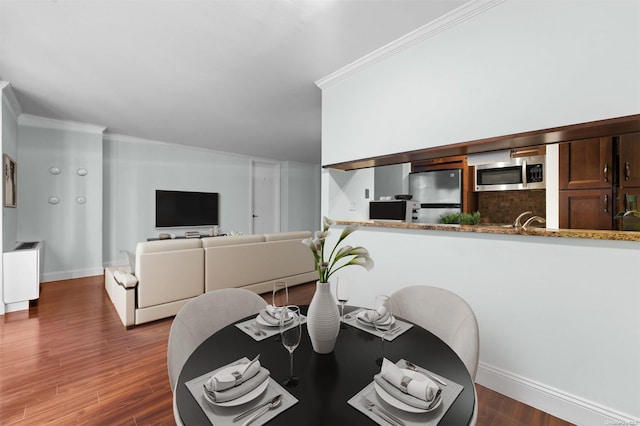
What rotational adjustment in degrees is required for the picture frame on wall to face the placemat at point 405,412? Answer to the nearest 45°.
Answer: approximately 90° to its right

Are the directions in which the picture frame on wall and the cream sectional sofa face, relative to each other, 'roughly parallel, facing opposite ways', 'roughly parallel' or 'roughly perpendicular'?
roughly perpendicular

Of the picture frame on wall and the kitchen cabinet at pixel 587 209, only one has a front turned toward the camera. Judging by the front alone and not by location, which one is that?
the kitchen cabinet

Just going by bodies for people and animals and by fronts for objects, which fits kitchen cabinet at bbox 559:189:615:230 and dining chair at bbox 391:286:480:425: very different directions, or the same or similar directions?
same or similar directions

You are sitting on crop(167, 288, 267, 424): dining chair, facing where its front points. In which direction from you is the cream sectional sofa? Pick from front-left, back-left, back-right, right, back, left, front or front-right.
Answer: back-left

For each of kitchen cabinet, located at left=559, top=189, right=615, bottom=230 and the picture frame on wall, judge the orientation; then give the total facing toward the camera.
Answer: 1

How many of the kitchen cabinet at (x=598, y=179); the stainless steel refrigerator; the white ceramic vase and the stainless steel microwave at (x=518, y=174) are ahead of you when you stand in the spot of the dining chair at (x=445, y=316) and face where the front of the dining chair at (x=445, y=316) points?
1

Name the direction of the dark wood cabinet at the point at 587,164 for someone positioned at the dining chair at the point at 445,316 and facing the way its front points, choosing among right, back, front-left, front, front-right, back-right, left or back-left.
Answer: back

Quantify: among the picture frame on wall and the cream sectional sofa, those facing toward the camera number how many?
0

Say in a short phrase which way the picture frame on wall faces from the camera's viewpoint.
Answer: facing to the right of the viewer

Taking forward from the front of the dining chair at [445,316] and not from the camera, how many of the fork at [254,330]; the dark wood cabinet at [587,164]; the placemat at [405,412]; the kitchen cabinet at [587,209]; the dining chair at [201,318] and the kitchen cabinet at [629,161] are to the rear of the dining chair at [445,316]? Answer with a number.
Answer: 3

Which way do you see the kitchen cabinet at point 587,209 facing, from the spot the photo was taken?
facing the viewer

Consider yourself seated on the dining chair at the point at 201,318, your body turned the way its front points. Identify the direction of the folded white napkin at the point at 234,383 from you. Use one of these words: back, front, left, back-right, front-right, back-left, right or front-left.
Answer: front-right

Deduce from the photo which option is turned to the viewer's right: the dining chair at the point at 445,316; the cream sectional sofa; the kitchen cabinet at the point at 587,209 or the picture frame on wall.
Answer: the picture frame on wall

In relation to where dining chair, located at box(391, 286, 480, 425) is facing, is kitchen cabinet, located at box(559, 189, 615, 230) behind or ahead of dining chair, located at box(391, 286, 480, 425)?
behind
